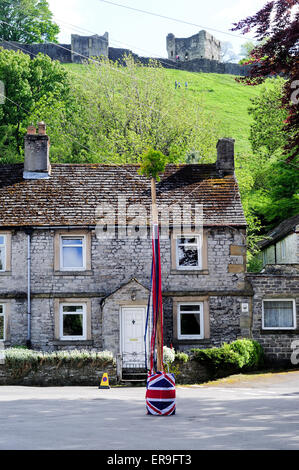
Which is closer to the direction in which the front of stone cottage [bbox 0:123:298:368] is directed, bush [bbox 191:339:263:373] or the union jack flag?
the union jack flag

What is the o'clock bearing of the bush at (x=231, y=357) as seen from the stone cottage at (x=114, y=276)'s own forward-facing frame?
The bush is roughly at 10 o'clock from the stone cottage.

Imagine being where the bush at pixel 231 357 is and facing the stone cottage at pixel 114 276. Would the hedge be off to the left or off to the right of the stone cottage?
left

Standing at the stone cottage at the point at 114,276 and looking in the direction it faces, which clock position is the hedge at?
The hedge is roughly at 1 o'clock from the stone cottage.

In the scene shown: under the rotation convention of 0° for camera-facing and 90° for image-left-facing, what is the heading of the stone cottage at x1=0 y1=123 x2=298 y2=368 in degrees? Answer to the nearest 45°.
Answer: approximately 0°

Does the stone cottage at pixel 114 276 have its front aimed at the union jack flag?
yes
